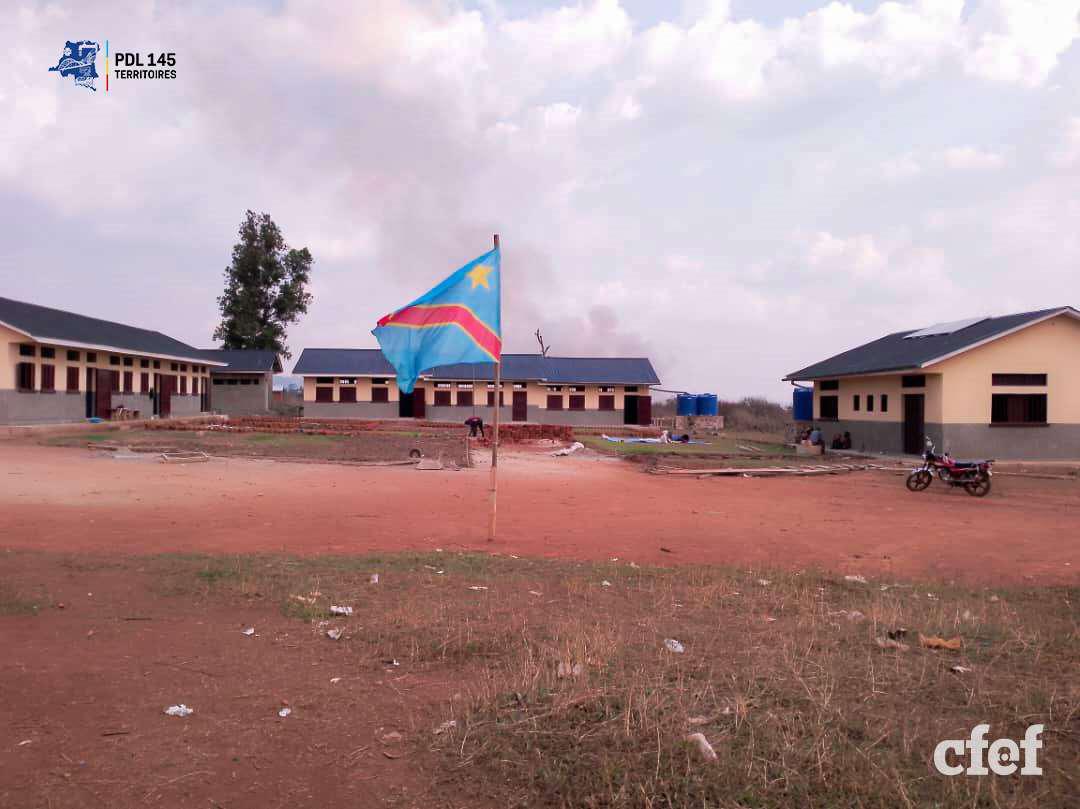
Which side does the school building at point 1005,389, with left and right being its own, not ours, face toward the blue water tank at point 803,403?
right

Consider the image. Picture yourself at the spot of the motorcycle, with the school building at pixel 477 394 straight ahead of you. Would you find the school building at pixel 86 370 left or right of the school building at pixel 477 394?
left

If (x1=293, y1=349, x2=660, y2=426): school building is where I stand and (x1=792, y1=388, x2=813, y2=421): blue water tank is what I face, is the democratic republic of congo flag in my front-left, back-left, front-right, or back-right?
front-right

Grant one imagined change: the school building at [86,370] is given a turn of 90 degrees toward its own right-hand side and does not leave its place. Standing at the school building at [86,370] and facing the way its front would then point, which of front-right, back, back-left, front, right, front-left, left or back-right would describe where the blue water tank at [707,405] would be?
back-left

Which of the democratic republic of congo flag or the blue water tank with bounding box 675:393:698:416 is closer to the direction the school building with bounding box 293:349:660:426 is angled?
the democratic republic of congo flag

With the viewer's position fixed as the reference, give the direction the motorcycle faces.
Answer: facing to the left of the viewer

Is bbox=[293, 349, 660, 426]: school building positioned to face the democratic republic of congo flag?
yes

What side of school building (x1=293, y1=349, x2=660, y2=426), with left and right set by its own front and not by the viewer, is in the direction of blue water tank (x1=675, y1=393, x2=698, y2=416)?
left

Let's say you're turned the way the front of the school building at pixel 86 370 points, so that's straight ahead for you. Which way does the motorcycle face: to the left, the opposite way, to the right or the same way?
the opposite way

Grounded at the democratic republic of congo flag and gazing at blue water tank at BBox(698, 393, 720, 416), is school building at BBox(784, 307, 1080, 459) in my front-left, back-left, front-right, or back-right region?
front-right

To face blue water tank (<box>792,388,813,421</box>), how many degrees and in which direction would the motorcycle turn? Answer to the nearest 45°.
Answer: approximately 90° to its right

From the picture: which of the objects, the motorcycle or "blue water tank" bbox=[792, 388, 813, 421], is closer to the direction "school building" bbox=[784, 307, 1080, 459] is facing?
the motorcycle

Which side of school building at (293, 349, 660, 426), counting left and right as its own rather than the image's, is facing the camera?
front

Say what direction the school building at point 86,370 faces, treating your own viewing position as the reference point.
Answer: facing the viewer and to the right of the viewer

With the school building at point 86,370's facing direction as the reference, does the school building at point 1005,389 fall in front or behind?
in front

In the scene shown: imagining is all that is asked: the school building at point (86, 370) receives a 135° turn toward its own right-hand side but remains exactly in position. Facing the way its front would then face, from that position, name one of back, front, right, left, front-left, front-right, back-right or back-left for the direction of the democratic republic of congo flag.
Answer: left

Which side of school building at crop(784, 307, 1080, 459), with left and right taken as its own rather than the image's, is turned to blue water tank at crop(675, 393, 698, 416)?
right

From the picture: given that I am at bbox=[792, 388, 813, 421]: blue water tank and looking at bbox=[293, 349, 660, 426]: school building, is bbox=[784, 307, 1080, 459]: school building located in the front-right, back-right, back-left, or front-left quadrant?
back-left

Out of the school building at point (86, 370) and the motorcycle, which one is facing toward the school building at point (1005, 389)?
the school building at point (86, 370)

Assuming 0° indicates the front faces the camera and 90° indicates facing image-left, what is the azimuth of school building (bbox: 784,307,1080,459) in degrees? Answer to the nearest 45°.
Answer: approximately 45°
